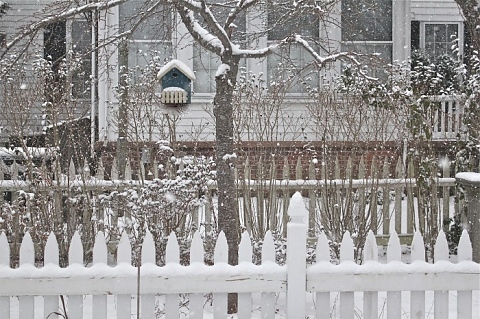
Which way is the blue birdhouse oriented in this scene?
toward the camera

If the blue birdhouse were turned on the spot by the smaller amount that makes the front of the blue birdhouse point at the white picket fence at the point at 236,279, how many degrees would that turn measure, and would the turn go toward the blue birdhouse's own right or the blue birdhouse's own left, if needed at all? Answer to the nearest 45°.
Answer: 0° — it already faces it
